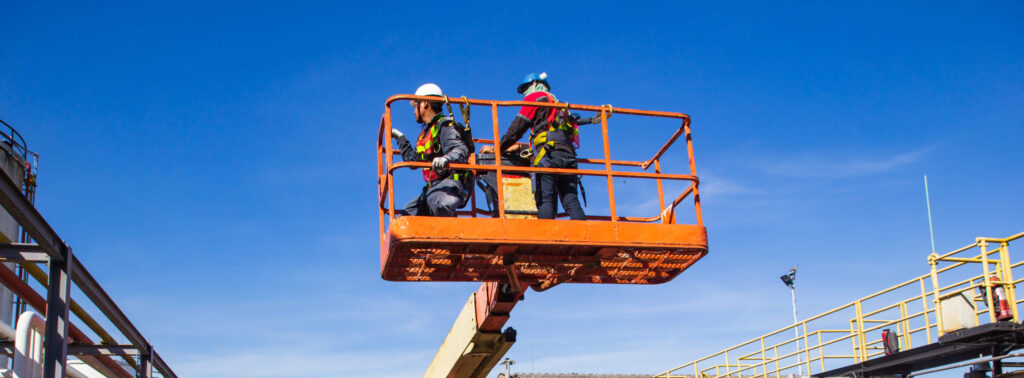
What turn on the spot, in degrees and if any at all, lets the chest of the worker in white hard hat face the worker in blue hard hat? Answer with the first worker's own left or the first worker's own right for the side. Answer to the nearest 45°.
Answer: approximately 180°

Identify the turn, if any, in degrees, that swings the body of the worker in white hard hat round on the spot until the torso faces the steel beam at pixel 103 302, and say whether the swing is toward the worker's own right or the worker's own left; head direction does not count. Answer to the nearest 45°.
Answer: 0° — they already face it

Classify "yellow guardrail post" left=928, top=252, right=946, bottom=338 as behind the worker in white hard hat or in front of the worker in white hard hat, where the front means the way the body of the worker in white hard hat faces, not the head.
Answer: behind

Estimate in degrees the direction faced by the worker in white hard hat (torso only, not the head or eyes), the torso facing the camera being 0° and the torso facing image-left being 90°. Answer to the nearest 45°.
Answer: approximately 90°

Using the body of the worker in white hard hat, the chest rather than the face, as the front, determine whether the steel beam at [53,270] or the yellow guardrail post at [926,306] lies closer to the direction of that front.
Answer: the steel beam

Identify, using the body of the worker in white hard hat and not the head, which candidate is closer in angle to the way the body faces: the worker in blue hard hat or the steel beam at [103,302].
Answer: the steel beam

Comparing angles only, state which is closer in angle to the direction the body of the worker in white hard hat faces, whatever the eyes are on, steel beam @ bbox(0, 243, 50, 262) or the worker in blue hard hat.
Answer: the steel beam

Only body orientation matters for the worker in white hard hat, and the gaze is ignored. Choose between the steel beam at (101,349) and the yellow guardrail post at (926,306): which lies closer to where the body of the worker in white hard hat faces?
the steel beam

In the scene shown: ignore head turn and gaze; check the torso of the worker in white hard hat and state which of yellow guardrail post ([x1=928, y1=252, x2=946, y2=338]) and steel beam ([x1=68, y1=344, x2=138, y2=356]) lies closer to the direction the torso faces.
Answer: the steel beam

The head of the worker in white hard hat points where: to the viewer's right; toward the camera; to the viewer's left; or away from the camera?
to the viewer's left
